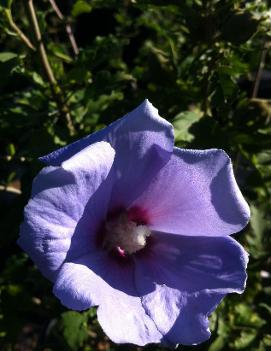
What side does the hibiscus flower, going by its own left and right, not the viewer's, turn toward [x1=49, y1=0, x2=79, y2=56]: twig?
back

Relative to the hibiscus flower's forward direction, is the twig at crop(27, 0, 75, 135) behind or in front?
behind

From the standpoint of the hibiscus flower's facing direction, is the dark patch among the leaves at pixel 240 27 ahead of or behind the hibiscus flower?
behind

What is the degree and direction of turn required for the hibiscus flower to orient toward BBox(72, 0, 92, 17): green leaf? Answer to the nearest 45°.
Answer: approximately 180°

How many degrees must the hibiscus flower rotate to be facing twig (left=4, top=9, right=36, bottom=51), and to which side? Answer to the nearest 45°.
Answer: approximately 135° to its right

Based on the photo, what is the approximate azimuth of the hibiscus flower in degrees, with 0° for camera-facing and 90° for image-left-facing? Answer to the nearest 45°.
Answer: approximately 0°

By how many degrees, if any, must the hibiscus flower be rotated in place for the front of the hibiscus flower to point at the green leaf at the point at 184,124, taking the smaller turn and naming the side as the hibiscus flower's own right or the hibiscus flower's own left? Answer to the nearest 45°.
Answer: approximately 180°
